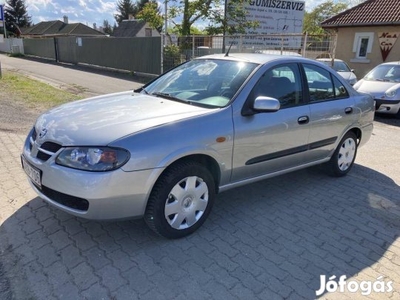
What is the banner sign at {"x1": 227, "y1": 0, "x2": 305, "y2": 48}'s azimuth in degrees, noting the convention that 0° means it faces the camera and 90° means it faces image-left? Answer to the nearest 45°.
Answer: approximately 0°

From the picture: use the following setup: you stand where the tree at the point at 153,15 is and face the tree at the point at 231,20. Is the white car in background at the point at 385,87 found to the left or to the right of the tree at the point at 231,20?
right

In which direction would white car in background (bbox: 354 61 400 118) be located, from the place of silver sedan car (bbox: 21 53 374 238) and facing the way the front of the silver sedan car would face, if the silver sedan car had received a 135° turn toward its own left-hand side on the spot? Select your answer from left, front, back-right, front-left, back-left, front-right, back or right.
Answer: front-left

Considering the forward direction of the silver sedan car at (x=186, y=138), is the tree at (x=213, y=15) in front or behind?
behind

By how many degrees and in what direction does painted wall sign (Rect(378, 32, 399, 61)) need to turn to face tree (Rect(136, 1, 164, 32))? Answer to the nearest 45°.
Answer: approximately 45° to its right

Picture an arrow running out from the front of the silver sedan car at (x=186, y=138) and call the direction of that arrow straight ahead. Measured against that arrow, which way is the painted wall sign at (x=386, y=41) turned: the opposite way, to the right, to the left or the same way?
the same way

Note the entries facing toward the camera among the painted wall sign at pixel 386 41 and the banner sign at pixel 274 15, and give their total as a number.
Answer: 2

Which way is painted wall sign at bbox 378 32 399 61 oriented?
toward the camera

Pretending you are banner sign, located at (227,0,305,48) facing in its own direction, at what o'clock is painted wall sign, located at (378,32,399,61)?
painted wall sign, located at (378,32,399,61) is roughly at 10 o'clock from banner sign, located at (227,0,305,48).

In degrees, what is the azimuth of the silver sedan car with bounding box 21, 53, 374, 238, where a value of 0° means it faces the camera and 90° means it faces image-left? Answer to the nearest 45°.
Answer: approximately 45°

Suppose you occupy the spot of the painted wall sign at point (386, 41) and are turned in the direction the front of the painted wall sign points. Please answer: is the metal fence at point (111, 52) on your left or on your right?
on your right

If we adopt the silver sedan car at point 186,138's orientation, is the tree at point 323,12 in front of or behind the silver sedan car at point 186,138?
behind

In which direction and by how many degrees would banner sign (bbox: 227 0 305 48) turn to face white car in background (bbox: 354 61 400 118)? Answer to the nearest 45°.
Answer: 0° — it already faces it
